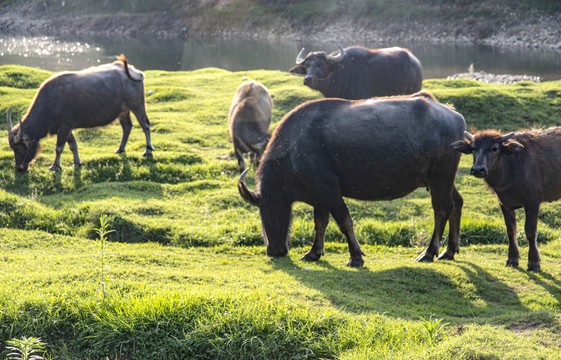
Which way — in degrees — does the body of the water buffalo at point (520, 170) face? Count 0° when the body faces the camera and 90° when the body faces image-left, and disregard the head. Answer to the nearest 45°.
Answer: approximately 45°

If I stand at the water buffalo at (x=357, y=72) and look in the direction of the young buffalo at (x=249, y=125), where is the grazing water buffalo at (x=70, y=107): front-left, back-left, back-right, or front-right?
front-right

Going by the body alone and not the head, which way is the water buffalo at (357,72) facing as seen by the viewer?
to the viewer's left

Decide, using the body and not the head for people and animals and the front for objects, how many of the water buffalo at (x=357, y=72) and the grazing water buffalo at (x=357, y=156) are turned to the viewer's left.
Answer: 2

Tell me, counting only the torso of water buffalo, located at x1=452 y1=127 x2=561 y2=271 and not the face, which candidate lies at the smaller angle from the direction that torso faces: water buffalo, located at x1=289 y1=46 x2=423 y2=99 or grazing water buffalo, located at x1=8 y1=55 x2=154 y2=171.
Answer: the grazing water buffalo

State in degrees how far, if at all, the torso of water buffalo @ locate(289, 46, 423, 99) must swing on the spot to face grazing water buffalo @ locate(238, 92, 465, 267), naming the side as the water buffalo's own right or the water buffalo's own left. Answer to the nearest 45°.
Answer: approximately 90° to the water buffalo's own left

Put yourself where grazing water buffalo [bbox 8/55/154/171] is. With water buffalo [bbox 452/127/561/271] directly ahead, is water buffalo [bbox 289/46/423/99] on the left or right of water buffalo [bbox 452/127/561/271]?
left

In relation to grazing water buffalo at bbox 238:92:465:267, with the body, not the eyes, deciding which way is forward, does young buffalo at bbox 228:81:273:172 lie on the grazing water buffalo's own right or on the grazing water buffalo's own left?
on the grazing water buffalo's own right

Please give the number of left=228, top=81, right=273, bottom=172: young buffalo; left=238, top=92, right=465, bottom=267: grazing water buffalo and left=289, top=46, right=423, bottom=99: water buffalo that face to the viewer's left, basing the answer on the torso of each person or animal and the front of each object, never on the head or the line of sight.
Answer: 2

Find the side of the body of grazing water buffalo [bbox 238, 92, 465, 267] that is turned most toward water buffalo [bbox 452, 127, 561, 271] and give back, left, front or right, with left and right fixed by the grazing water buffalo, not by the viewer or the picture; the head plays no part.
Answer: back

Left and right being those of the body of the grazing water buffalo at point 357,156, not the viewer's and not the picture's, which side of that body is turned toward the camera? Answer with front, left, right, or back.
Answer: left

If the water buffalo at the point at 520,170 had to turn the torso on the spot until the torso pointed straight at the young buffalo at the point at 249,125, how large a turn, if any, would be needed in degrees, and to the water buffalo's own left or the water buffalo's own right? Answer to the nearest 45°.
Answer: approximately 90° to the water buffalo's own right

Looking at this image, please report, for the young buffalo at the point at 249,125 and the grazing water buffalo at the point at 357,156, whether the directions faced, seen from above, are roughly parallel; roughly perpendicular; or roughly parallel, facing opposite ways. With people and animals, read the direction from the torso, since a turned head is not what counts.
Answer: roughly perpendicular
